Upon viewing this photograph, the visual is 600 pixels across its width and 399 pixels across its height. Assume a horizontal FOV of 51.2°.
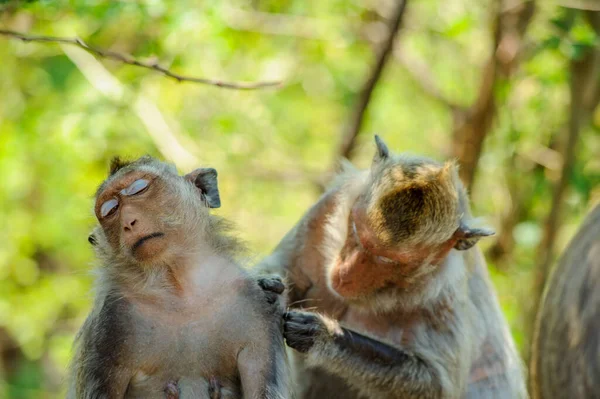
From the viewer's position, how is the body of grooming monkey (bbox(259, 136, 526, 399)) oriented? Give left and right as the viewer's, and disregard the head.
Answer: facing the viewer and to the left of the viewer

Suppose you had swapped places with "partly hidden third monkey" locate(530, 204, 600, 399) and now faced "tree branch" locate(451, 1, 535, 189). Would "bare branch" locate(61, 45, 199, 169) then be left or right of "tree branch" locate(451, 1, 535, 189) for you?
left

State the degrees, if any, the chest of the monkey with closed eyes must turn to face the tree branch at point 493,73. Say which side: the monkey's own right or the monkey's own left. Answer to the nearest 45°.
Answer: approximately 135° to the monkey's own left

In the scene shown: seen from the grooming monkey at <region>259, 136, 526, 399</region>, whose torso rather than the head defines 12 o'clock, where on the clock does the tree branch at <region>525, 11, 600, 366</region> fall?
The tree branch is roughly at 5 o'clock from the grooming monkey.

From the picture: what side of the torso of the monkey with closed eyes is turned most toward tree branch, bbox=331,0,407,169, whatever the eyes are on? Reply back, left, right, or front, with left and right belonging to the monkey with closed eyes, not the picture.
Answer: back

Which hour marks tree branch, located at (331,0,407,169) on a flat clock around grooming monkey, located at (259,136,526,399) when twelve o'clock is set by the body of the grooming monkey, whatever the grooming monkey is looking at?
The tree branch is roughly at 4 o'clock from the grooming monkey.

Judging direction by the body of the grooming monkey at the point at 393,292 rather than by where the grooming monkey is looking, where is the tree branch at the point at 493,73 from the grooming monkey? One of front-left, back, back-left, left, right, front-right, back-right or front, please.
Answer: back-right

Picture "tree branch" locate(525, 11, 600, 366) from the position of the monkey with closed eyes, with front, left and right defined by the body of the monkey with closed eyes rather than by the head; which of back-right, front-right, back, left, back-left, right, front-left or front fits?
back-left

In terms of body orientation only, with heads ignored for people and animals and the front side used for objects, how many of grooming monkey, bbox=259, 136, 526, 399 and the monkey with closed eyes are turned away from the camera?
0

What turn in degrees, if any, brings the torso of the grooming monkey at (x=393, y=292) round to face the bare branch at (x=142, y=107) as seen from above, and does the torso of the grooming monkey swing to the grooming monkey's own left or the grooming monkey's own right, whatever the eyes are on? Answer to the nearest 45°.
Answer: approximately 90° to the grooming monkey's own right

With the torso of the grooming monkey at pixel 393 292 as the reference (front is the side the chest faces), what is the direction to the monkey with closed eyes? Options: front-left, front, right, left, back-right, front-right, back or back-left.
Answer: front

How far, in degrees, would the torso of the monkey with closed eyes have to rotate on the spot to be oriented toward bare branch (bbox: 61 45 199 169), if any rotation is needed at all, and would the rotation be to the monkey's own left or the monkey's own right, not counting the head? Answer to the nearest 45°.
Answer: approximately 180°

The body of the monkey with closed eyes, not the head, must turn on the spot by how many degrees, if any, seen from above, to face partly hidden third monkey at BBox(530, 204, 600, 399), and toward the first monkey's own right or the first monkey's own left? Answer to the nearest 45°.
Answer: approximately 90° to the first monkey's own left

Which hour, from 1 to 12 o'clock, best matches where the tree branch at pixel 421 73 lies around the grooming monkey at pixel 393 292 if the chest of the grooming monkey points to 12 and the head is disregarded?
The tree branch is roughly at 4 o'clock from the grooming monkey.

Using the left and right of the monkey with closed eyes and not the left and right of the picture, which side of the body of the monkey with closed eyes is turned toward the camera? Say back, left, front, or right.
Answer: front
